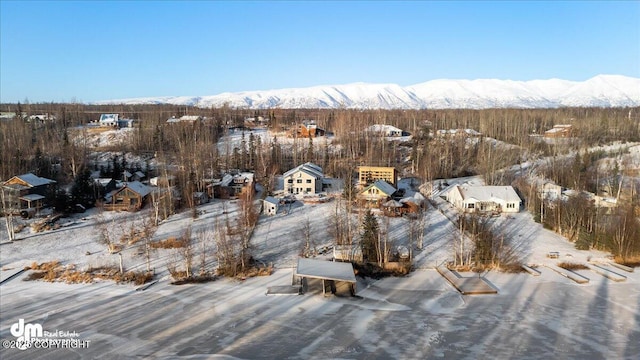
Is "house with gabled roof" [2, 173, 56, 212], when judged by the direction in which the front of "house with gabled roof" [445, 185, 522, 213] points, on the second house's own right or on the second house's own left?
on the second house's own right

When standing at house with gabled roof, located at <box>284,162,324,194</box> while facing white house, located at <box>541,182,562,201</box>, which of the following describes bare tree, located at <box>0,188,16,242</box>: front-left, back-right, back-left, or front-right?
back-right

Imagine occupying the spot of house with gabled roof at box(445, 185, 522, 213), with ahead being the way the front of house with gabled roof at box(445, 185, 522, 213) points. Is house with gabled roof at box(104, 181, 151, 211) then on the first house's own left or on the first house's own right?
on the first house's own right

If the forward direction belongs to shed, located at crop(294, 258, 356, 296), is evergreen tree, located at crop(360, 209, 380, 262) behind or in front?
behind

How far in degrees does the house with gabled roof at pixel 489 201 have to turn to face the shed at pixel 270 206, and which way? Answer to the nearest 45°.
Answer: approximately 45° to its right

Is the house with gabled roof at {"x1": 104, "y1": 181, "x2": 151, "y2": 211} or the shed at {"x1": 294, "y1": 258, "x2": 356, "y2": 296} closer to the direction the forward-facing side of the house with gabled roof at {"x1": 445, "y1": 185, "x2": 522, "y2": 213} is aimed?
the shed

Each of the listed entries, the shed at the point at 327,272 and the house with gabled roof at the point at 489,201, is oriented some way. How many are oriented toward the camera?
2

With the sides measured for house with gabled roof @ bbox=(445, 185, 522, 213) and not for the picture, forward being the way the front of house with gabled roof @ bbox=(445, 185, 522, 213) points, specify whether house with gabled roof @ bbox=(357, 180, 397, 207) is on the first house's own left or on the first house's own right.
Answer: on the first house's own right

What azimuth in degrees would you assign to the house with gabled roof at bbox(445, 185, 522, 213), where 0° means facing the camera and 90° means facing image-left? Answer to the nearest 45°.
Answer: approximately 0°

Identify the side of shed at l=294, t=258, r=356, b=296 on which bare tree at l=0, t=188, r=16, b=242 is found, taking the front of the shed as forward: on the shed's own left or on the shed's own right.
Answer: on the shed's own right

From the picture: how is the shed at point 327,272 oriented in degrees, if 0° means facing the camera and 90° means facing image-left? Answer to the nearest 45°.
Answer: approximately 0°

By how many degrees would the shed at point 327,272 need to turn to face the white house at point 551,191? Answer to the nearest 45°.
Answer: approximately 135° to its left
